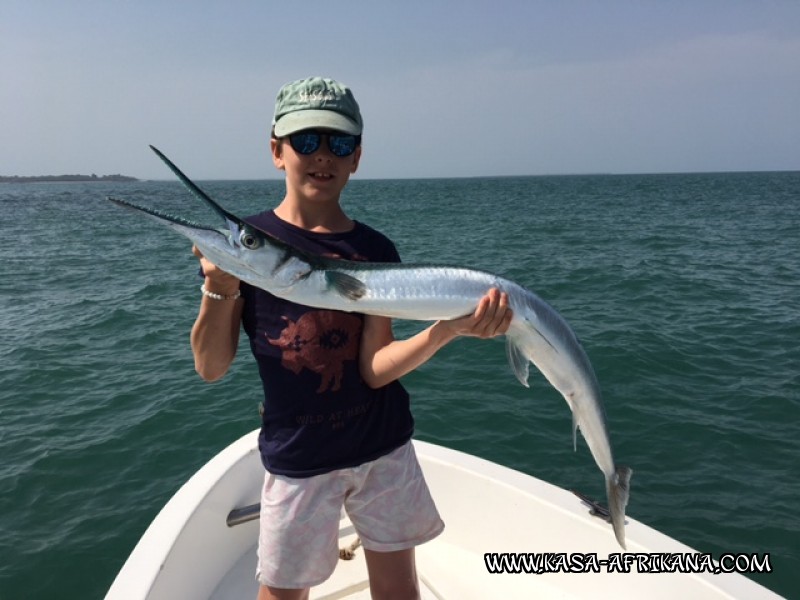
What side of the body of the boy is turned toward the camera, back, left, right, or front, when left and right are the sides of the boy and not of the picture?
front
